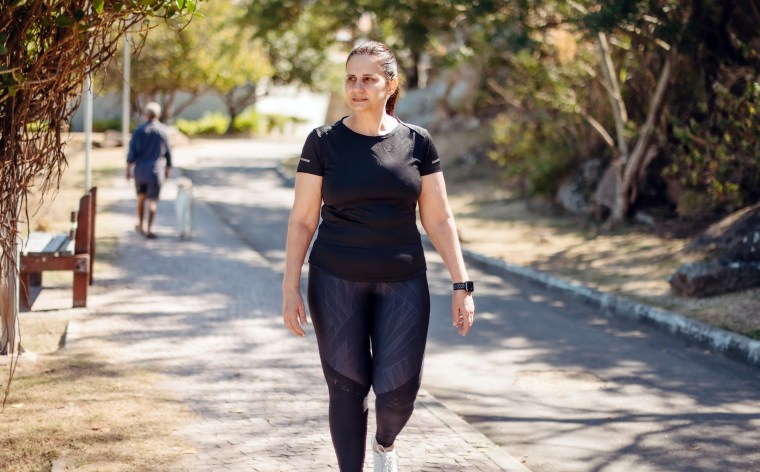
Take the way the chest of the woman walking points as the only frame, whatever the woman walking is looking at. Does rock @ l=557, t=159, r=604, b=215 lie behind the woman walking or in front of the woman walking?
behind

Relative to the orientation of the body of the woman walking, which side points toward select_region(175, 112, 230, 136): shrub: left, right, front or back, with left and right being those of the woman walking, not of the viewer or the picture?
back

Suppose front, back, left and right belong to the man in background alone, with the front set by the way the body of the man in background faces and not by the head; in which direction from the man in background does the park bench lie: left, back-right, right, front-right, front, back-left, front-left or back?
back

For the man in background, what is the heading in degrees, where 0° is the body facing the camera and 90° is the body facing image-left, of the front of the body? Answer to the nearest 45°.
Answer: approximately 180°

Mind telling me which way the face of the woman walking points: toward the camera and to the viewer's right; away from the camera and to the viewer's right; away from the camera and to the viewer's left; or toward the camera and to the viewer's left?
toward the camera and to the viewer's left

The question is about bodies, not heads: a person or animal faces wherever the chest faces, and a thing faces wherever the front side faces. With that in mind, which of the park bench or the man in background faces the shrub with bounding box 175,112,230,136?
the man in background

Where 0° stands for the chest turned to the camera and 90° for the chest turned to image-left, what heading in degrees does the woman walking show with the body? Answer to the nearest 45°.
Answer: approximately 0°

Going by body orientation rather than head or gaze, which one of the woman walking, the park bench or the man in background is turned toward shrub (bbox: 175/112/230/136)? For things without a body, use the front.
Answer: the man in background
